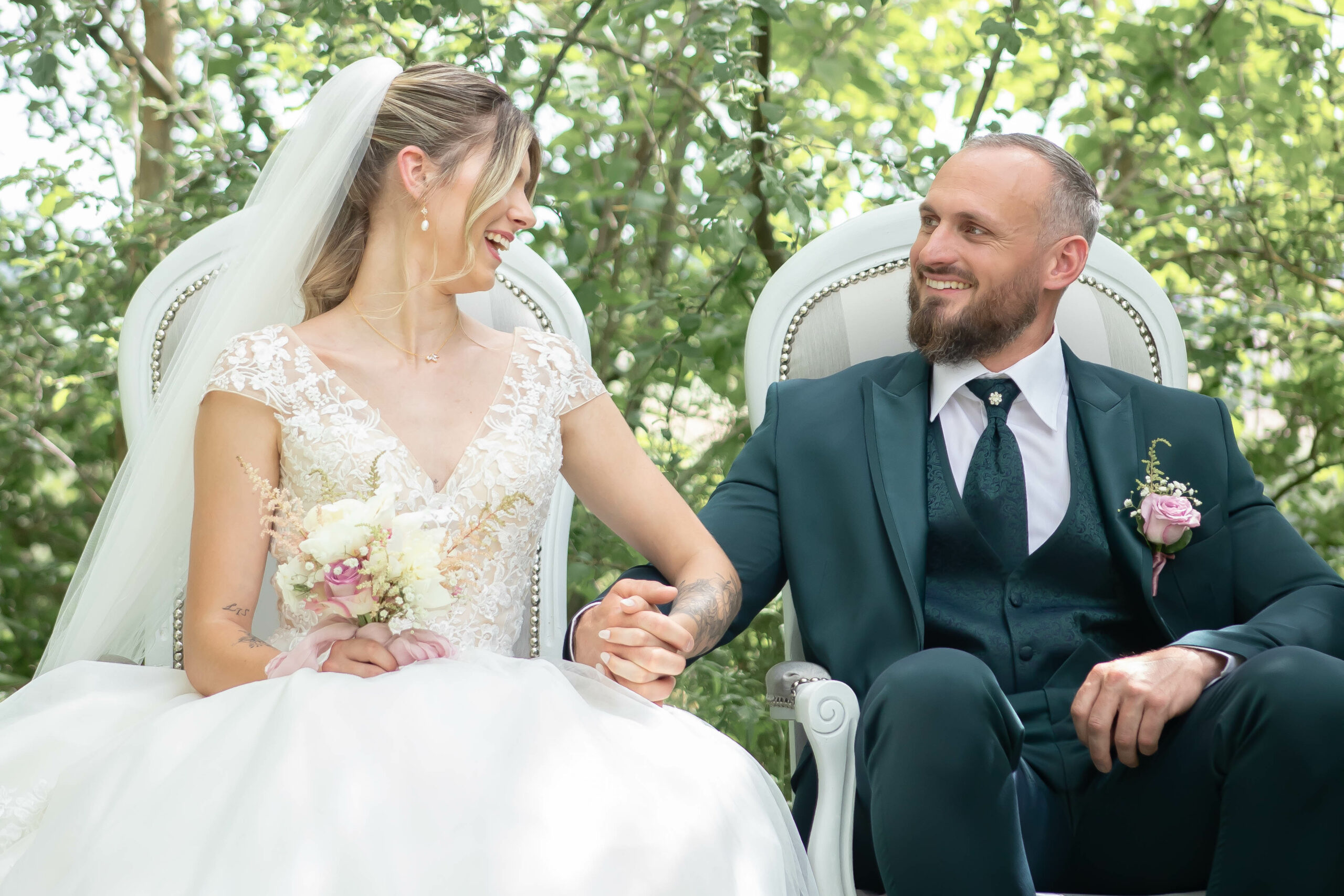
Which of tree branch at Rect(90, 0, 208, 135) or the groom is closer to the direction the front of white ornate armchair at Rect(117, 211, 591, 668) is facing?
the groom

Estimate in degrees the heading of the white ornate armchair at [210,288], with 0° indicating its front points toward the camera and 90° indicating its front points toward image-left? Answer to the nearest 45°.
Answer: approximately 0°

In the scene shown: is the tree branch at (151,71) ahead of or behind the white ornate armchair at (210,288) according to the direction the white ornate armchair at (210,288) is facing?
behind

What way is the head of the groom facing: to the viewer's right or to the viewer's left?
to the viewer's left

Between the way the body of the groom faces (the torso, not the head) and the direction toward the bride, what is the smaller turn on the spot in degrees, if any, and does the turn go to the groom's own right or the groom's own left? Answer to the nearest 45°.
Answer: approximately 45° to the groom's own right

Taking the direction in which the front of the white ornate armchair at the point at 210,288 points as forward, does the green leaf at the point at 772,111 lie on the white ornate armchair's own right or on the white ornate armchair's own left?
on the white ornate armchair's own left

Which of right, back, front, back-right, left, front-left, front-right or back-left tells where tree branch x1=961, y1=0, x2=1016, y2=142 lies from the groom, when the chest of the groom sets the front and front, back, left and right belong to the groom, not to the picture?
back

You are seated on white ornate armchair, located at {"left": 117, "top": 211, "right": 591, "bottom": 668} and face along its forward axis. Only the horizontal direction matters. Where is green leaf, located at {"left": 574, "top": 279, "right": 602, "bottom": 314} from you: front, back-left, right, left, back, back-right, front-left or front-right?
back-left

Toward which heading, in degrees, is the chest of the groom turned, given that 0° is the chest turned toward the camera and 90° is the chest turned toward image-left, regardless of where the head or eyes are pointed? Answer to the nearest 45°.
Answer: approximately 0°
